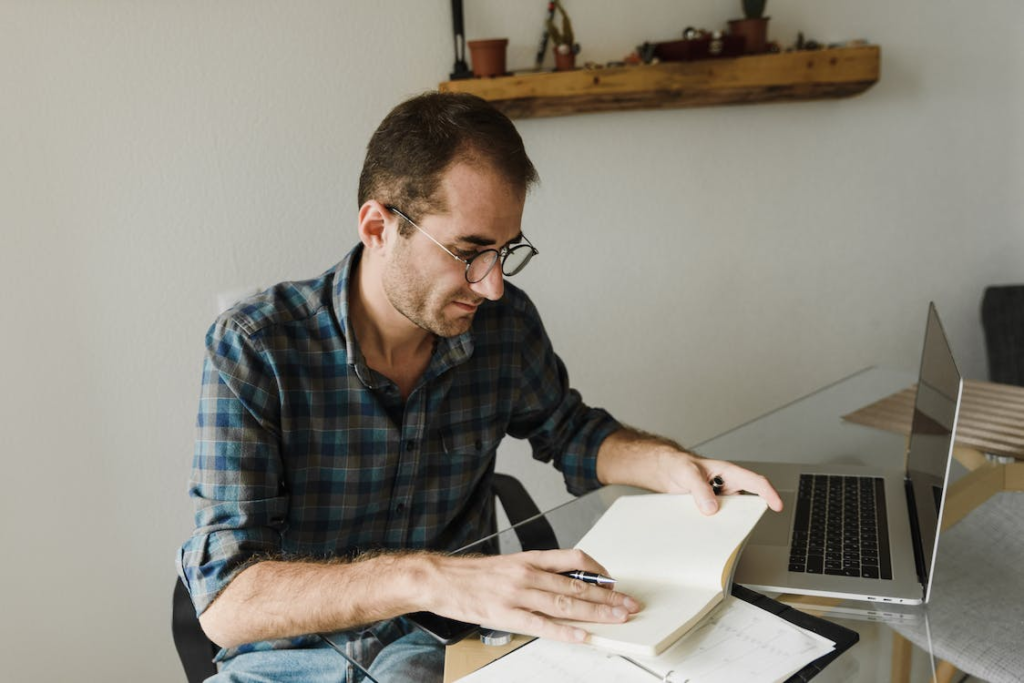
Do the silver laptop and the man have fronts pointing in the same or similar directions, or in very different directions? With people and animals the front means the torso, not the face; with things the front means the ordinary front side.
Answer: very different directions

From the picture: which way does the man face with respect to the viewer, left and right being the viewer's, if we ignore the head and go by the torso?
facing the viewer and to the right of the viewer

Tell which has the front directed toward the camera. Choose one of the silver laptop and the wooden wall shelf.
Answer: the wooden wall shelf

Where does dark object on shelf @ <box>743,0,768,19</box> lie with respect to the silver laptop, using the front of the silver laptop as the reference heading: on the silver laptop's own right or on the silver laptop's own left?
on the silver laptop's own right

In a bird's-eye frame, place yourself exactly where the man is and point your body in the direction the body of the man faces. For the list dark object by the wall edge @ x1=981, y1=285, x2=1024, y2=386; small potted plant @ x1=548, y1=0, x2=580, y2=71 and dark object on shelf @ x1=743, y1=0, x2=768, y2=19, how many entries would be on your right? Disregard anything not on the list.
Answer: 0

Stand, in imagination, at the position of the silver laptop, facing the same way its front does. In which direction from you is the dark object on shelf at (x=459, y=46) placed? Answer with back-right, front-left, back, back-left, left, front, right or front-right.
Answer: front-right

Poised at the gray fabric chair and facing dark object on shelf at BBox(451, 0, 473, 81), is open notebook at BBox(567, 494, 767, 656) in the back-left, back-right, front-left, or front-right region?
front-left

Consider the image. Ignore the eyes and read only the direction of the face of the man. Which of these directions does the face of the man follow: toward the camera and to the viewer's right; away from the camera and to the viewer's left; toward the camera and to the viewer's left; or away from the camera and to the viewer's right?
toward the camera and to the viewer's right

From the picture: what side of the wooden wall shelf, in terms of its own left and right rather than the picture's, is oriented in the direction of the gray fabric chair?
front

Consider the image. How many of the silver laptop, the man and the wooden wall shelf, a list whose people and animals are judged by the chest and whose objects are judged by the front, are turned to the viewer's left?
1

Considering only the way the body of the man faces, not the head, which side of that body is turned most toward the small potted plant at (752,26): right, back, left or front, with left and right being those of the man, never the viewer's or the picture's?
left

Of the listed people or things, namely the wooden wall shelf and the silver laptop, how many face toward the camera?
1

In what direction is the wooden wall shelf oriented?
toward the camera

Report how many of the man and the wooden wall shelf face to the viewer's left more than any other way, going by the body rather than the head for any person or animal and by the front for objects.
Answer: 0

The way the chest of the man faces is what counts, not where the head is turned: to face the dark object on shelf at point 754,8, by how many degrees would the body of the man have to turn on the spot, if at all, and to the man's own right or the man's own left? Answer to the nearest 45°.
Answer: approximately 90° to the man's own left

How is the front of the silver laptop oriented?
to the viewer's left
